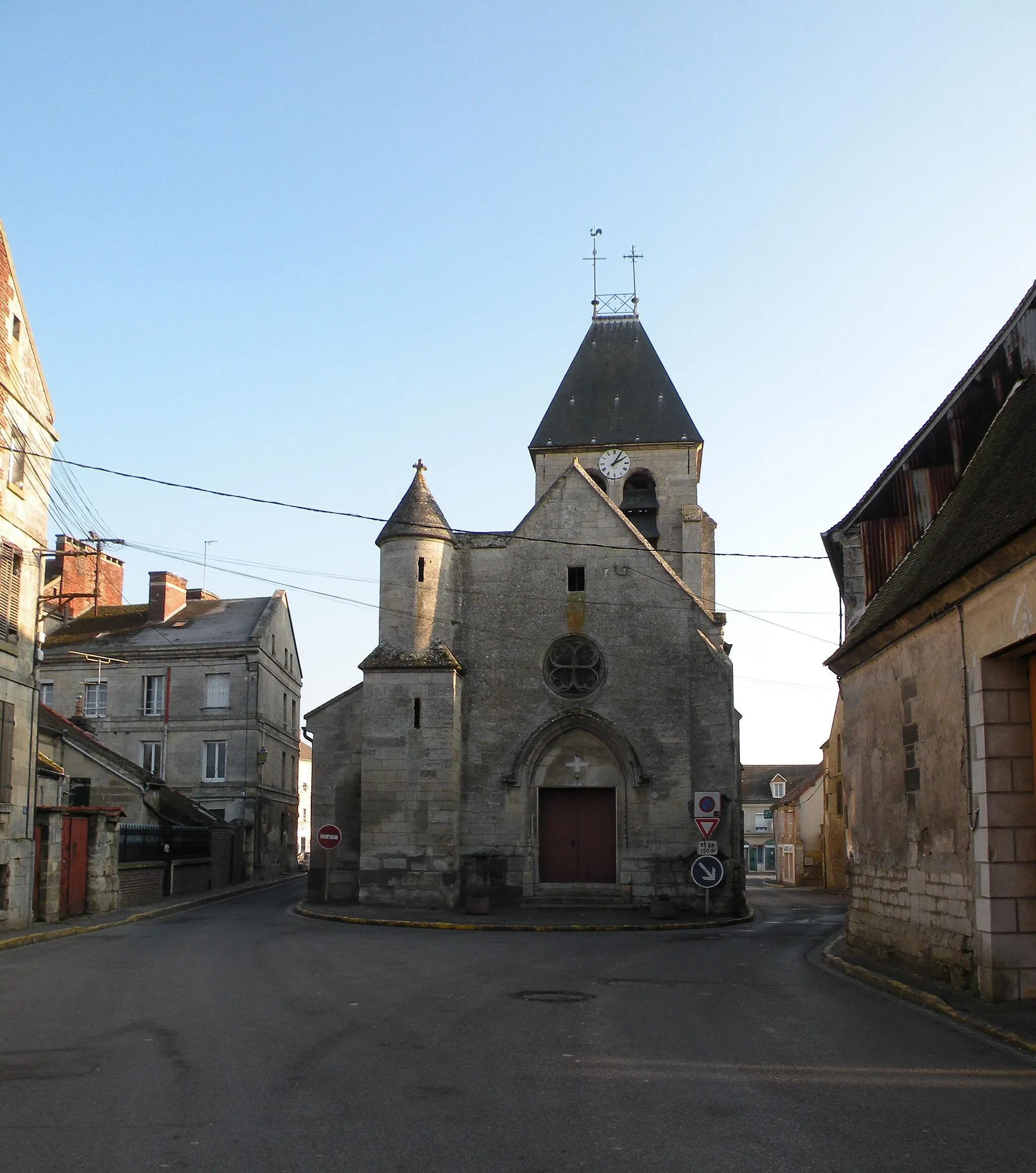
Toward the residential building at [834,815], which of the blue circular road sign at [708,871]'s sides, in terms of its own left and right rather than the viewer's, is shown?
back

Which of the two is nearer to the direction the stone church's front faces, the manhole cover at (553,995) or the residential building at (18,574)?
the manhole cover

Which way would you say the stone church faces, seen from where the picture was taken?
facing the viewer

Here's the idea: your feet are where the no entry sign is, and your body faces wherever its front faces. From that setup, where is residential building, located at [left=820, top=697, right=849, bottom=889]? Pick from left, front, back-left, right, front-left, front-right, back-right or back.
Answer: back-left

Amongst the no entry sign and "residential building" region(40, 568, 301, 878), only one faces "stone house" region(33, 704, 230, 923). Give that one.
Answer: the residential building

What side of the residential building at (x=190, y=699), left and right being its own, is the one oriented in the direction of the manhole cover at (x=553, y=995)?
front

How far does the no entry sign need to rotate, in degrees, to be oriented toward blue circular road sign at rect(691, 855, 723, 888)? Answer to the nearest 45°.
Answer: approximately 45° to its left

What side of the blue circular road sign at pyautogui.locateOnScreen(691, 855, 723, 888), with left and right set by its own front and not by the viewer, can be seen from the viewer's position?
front

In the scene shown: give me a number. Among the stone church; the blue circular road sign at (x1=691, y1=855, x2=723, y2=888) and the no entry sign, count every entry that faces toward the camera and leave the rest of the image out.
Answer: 3

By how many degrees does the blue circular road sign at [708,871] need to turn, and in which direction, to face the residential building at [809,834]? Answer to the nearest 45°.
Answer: approximately 180°

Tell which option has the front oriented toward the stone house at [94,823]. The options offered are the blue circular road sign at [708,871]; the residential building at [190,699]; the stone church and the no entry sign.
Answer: the residential building

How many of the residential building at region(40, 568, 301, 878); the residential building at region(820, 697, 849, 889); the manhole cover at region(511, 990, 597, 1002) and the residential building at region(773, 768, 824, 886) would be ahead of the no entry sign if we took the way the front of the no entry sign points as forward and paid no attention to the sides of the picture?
1

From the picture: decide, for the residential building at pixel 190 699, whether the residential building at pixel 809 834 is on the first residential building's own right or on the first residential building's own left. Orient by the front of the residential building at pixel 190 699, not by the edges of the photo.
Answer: on the first residential building's own left
